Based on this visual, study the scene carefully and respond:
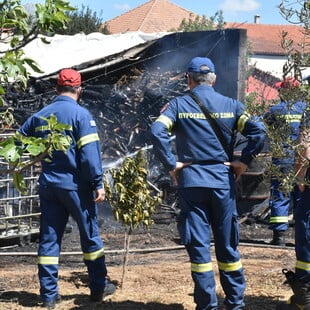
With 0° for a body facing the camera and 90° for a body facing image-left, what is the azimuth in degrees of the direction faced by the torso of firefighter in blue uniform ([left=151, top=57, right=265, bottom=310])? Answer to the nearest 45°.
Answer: approximately 180°

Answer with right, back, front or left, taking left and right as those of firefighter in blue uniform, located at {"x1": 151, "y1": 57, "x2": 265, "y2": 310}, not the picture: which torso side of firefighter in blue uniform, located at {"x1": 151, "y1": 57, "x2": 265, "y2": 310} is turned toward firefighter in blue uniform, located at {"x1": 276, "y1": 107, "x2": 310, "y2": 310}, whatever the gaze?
right
